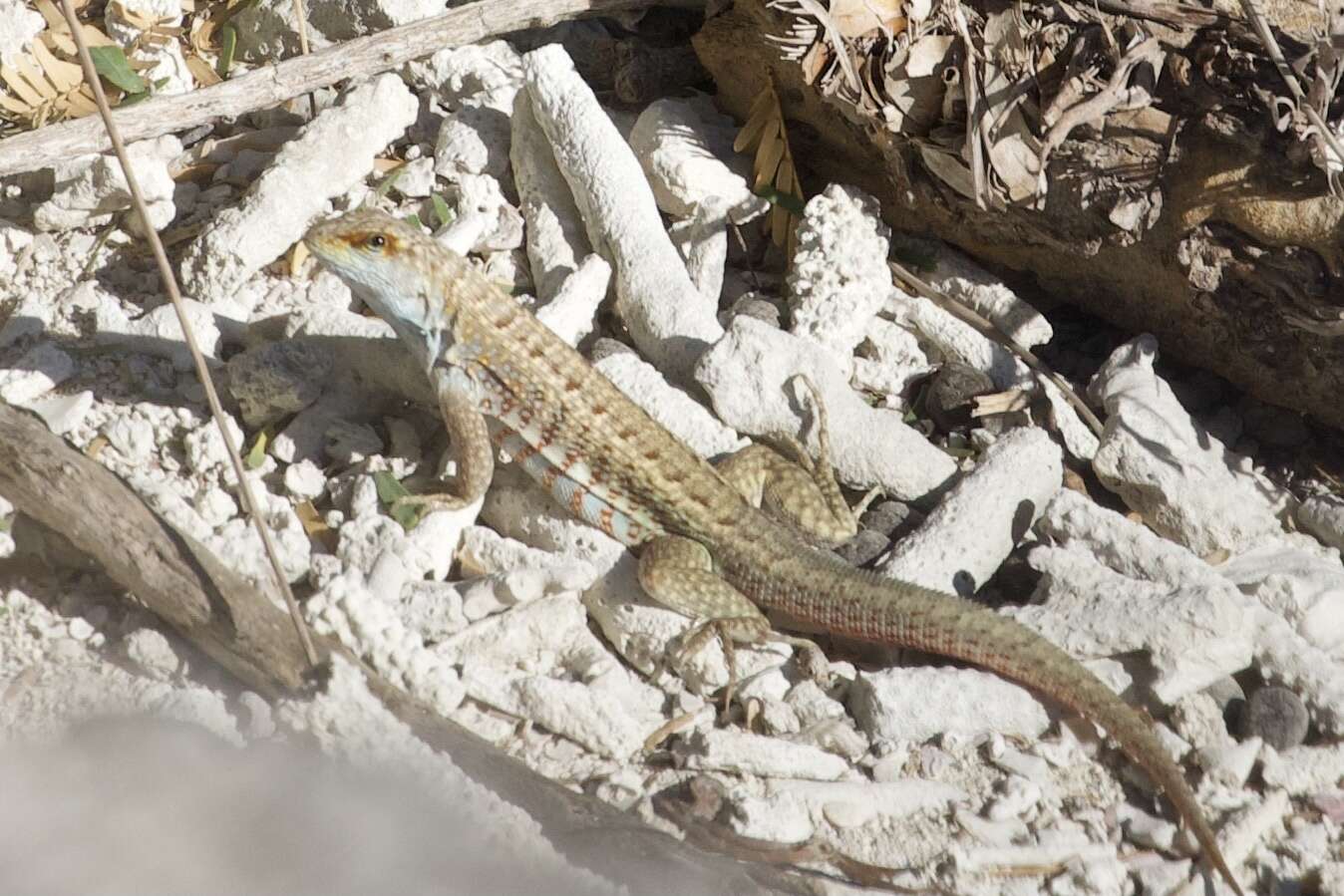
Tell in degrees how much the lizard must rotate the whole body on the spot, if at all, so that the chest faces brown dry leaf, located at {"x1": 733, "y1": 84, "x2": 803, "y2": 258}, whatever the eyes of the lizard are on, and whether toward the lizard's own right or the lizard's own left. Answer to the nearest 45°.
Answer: approximately 45° to the lizard's own right

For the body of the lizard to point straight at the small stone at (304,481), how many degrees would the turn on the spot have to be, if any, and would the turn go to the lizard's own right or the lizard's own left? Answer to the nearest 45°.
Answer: approximately 45° to the lizard's own left

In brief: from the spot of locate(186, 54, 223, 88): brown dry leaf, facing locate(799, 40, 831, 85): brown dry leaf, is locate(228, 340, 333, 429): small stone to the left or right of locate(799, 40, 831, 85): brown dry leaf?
right

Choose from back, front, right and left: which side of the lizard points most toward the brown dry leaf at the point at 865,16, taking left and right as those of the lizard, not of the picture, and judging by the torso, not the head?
right

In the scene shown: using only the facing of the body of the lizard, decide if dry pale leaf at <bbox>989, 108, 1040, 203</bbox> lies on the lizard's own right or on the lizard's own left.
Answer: on the lizard's own right

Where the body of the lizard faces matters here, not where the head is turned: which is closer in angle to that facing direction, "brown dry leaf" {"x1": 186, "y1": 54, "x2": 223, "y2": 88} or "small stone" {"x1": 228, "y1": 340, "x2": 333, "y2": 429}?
the brown dry leaf

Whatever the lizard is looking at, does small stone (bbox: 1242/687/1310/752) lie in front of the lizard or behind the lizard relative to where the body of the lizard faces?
behind

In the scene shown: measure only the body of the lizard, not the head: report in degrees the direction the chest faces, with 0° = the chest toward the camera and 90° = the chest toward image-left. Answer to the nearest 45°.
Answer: approximately 135°

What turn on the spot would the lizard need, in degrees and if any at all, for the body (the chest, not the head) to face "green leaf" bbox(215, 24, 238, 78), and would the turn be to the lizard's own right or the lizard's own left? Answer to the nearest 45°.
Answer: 0° — it already faces it

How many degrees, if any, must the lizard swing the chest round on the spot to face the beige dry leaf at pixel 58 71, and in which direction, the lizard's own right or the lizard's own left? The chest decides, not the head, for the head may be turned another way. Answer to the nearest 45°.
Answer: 0° — it already faces it

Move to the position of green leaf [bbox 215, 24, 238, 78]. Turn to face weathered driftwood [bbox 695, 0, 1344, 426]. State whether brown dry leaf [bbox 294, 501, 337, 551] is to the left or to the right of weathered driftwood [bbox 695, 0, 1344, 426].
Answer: right

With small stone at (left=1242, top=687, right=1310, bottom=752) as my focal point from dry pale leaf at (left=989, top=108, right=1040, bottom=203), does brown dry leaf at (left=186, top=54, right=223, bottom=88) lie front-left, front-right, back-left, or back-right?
back-right

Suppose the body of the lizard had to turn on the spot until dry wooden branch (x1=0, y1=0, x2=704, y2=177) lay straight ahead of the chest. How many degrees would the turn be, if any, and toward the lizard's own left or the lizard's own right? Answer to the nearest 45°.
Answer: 0° — it already faces it

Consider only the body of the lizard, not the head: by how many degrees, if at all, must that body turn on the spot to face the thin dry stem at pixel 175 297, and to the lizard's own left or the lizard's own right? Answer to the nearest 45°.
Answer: approximately 90° to the lizard's own left
